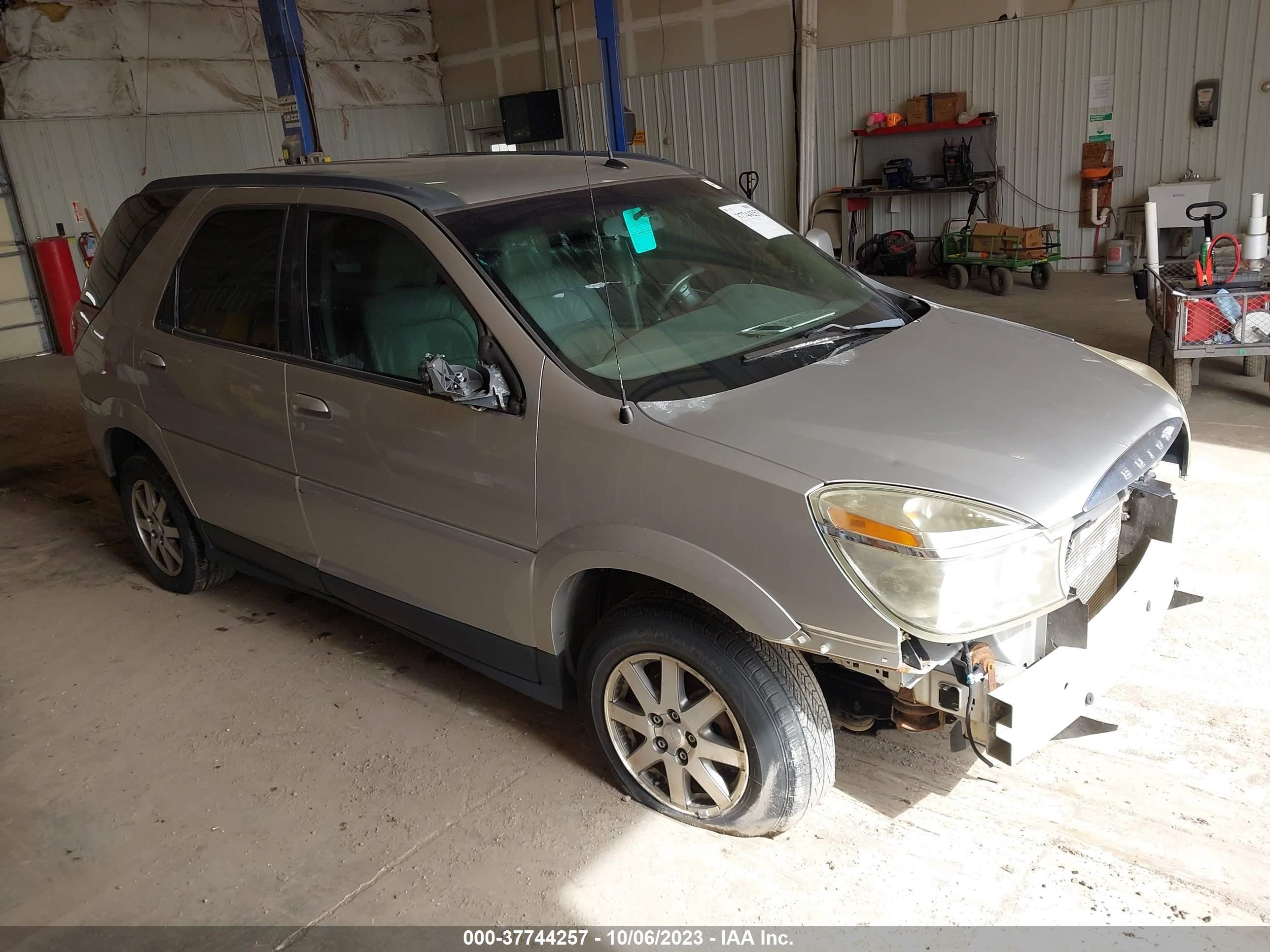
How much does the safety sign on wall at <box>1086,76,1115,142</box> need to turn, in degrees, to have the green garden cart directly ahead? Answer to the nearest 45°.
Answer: approximately 45° to its right

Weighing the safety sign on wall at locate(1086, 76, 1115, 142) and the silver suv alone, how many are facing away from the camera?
0

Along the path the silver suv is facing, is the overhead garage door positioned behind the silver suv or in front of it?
behind

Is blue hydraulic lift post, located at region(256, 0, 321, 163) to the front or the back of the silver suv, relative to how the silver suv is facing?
to the back

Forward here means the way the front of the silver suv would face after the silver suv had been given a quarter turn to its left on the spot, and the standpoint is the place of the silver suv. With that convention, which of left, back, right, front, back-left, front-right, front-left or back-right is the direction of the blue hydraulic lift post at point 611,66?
front-left

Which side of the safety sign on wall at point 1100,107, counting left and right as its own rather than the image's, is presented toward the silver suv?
front

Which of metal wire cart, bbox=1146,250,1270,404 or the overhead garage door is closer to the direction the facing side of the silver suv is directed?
the metal wire cart

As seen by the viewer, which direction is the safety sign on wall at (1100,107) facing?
toward the camera

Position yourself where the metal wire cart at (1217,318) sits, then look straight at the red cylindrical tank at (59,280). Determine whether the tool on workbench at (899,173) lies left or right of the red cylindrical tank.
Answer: right

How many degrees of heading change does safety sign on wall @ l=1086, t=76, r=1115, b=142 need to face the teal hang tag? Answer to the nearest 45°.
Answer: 0° — it already faces it

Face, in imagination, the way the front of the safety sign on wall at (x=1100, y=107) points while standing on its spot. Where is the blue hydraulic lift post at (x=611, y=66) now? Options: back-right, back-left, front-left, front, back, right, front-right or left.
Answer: front-right

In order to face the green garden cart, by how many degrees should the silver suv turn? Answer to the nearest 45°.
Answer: approximately 90° to its left

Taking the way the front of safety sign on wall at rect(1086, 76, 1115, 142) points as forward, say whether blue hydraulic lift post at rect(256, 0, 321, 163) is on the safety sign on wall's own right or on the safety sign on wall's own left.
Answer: on the safety sign on wall's own right

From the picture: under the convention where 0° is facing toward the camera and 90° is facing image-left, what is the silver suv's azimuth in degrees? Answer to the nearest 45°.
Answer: approximately 315°

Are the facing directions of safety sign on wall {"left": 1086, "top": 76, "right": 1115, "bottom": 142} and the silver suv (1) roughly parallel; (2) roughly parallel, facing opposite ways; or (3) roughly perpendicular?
roughly perpendicular
